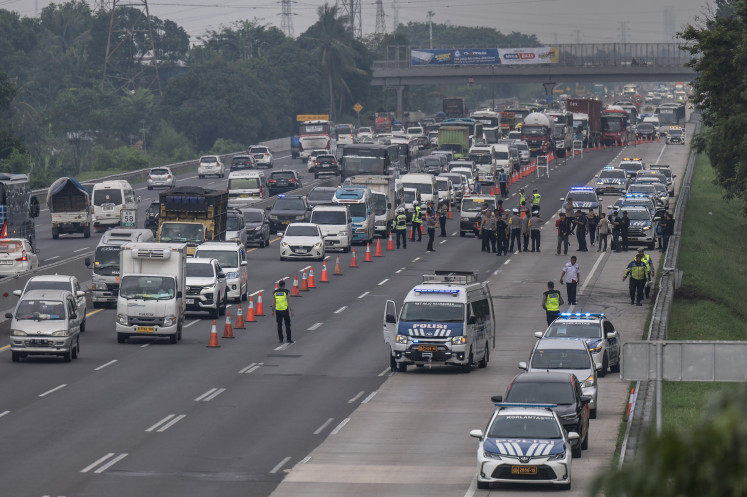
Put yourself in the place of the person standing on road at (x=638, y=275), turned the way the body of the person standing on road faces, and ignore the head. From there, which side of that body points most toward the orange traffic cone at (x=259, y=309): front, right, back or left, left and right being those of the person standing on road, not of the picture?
right

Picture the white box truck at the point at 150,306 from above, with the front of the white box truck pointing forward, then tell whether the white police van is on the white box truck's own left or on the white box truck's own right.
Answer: on the white box truck's own left

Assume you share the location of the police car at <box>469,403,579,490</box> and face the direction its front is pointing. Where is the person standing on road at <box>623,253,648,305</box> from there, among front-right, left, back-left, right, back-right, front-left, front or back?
back

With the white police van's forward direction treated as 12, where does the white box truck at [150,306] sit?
The white box truck is roughly at 4 o'clock from the white police van.

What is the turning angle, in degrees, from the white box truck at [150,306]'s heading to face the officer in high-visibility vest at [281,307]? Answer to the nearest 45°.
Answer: approximately 90° to its left

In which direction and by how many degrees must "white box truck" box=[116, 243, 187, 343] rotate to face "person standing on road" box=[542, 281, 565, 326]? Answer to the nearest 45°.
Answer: approximately 90° to its left

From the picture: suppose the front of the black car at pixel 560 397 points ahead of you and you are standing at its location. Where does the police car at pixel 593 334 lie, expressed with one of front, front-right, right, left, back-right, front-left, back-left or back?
back
